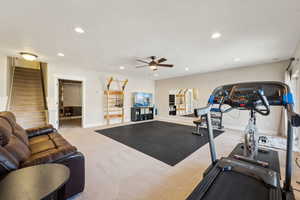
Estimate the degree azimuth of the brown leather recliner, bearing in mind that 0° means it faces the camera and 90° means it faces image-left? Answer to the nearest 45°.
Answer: approximately 270°

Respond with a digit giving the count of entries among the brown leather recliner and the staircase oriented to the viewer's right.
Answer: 1

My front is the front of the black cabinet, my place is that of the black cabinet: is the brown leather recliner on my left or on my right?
on my right

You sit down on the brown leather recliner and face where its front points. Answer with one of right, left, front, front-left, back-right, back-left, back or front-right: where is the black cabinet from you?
front-left

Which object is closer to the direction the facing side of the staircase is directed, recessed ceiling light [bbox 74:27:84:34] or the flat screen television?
the recessed ceiling light

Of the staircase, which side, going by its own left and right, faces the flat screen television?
left

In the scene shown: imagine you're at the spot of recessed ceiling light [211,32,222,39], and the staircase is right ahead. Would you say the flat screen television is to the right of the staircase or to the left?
right

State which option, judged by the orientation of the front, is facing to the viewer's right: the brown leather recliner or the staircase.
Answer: the brown leather recliner

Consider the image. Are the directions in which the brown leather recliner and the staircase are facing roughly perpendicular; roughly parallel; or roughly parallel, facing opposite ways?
roughly perpendicular

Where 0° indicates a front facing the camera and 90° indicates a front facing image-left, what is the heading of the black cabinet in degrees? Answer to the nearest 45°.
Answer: approximately 315°

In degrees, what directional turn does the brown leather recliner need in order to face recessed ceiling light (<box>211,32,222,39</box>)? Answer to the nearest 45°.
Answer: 0° — it already faces it
